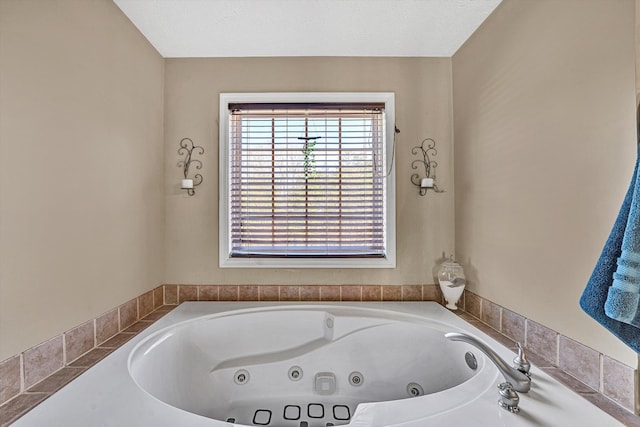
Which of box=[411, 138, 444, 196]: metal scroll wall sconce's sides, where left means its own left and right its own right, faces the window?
right

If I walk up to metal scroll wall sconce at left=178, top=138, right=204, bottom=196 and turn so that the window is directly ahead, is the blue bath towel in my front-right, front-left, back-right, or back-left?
front-right

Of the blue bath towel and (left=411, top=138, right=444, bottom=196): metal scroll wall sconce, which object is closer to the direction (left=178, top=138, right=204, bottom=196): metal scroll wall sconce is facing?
the blue bath towel

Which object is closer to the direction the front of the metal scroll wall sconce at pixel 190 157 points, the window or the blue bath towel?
the blue bath towel

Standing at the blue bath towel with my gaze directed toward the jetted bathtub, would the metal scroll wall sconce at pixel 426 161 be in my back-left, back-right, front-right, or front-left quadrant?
front-right

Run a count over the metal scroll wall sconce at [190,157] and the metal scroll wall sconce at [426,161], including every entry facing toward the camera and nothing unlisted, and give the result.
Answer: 2

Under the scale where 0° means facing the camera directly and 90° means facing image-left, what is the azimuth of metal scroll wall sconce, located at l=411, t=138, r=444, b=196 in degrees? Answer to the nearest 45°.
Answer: approximately 0°

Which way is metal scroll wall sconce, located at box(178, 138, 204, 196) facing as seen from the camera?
toward the camera

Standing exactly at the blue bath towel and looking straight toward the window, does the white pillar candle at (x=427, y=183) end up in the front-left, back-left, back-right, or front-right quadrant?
front-right
